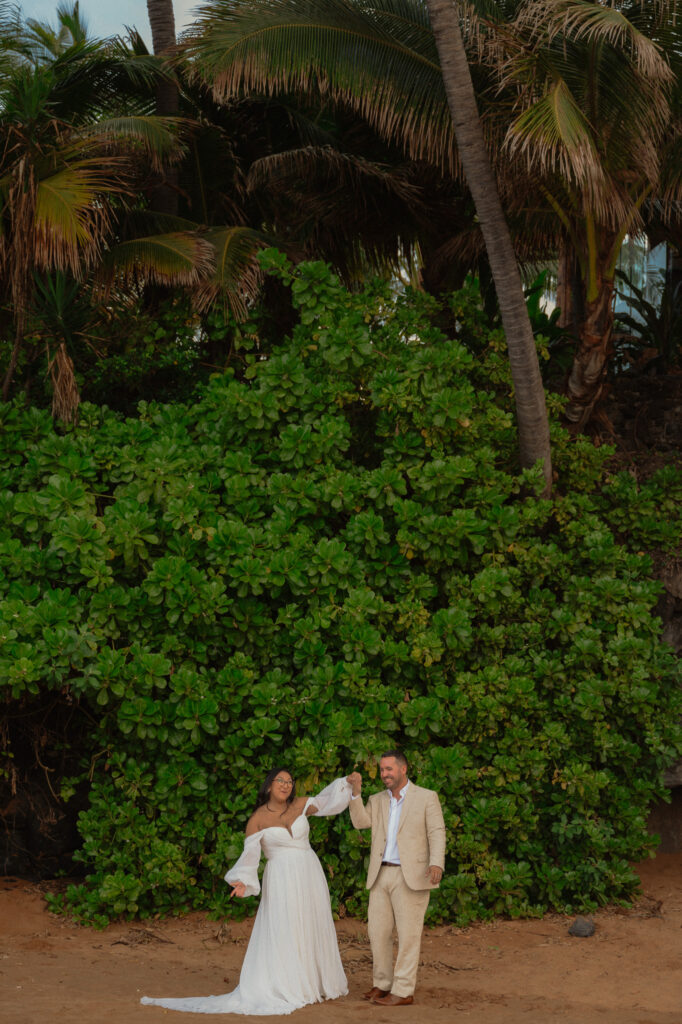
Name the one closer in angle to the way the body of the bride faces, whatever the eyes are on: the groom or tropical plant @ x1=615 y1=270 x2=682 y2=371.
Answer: the groom

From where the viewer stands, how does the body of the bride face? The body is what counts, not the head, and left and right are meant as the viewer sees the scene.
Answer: facing the viewer and to the right of the viewer

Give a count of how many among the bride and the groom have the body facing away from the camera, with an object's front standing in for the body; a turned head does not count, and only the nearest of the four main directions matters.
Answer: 0

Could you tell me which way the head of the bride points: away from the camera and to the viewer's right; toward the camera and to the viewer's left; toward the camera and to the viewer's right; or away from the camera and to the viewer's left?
toward the camera and to the viewer's right

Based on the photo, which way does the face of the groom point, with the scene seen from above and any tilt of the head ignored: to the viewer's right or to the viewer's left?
to the viewer's left

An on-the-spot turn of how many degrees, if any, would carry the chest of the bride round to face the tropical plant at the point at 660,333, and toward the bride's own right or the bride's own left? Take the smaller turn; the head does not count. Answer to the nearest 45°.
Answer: approximately 90° to the bride's own left
